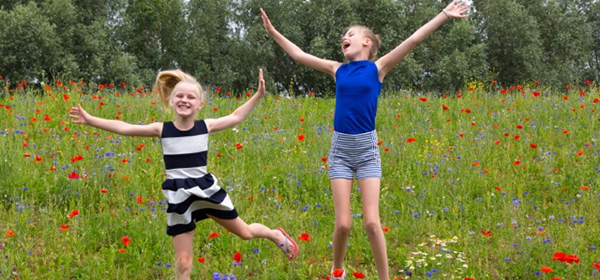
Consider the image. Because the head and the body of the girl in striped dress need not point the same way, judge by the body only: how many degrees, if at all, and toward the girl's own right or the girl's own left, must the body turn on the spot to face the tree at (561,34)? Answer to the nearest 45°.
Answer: approximately 135° to the girl's own left

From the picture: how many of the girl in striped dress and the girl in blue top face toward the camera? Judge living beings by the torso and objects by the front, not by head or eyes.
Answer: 2

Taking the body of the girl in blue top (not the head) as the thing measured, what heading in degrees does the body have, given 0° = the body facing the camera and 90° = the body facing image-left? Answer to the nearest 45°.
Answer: approximately 0°

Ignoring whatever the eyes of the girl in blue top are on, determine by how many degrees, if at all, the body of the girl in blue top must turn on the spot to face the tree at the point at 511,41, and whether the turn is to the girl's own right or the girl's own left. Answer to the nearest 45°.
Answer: approximately 180°

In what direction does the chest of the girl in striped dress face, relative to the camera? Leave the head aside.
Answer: toward the camera

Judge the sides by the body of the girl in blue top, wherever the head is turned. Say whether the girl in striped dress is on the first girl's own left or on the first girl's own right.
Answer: on the first girl's own right

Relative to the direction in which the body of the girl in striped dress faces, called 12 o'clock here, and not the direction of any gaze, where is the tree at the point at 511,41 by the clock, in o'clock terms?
The tree is roughly at 7 o'clock from the girl in striped dress.

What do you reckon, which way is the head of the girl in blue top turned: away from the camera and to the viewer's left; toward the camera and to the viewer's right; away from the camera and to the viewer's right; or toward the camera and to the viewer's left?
toward the camera and to the viewer's left
